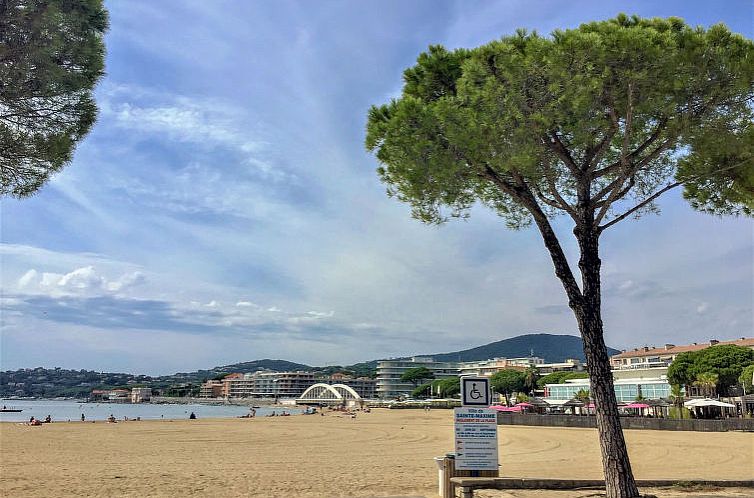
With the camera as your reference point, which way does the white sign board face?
facing the viewer

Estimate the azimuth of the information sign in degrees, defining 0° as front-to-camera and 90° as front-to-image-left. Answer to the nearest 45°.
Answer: approximately 0°
